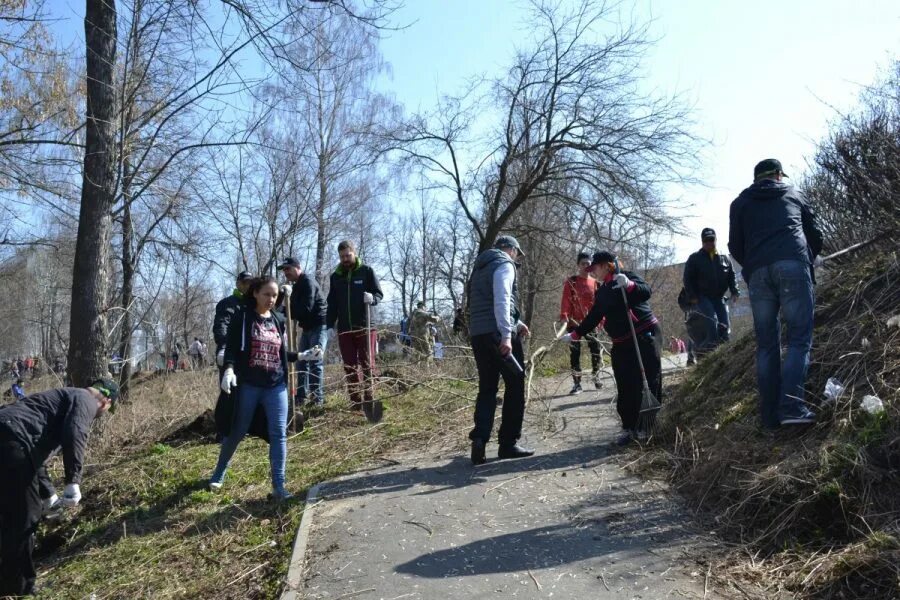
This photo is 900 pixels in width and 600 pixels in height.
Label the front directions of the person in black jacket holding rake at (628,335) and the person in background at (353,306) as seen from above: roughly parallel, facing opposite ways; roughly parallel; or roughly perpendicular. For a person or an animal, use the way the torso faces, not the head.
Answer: roughly perpendicular

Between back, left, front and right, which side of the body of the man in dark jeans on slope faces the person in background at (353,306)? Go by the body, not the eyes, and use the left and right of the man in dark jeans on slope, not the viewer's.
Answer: left

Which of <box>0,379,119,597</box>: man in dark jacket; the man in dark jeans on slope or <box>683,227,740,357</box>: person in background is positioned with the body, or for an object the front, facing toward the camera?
the person in background

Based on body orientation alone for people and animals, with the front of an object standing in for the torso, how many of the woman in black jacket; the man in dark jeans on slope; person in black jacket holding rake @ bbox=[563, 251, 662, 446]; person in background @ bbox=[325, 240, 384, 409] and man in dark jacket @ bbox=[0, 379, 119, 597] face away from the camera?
1

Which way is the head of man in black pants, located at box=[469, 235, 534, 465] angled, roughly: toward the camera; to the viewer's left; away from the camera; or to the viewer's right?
to the viewer's right

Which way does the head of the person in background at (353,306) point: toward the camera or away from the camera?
toward the camera

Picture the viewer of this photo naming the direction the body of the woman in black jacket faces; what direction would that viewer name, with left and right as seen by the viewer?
facing the viewer and to the right of the viewer

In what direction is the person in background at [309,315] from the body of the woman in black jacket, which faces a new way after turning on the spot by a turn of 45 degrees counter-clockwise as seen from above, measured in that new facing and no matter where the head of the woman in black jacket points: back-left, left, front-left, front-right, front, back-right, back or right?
left

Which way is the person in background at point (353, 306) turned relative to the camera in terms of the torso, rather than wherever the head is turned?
toward the camera

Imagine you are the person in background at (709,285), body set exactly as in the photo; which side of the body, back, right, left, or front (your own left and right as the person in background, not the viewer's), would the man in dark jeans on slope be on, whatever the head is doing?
front

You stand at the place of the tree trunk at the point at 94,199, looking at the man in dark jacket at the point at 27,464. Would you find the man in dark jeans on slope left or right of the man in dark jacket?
left

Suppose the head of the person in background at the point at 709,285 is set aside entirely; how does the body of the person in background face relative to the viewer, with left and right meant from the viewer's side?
facing the viewer

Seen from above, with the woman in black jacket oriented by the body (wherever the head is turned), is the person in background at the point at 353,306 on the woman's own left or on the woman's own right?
on the woman's own left

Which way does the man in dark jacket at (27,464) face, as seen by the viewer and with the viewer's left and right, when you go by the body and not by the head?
facing to the right of the viewer

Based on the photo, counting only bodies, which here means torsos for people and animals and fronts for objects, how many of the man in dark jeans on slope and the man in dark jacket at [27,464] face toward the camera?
0

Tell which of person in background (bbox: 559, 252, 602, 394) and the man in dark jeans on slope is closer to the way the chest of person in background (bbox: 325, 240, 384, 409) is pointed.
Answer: the man in dark jeans on slope

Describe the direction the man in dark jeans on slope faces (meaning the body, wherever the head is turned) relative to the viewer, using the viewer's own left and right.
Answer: facing away from the viewer

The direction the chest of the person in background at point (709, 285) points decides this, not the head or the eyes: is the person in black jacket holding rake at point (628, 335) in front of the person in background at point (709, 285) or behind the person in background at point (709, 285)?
in front

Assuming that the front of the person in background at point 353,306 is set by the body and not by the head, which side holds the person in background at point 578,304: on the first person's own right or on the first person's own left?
on the first person's own left

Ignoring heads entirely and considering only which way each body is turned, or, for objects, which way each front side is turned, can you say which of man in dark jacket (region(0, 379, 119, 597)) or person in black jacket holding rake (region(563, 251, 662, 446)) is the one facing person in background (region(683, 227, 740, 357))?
the man in dark jacket
